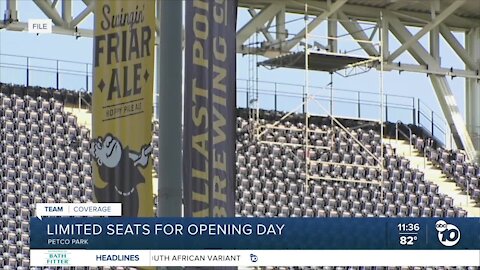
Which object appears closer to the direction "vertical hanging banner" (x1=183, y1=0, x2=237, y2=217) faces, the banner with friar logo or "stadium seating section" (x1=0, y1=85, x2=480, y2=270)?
the banner with friar logo

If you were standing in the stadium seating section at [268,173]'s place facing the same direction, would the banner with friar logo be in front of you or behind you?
in front

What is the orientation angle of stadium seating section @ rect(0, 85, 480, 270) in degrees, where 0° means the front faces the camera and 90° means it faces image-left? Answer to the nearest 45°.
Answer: approximately 0°

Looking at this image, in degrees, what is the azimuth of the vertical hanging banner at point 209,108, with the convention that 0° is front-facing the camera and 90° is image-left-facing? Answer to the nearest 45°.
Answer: approximately 0°

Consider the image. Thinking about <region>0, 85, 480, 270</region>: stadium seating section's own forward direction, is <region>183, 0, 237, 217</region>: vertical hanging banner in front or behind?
in front

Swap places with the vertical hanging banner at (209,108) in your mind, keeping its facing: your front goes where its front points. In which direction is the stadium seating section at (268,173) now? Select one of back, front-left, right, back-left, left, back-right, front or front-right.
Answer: back

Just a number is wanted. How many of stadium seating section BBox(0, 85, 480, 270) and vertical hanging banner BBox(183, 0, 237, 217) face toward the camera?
2

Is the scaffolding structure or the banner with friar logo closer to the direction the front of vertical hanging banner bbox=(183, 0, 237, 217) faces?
the banner with friar logo
